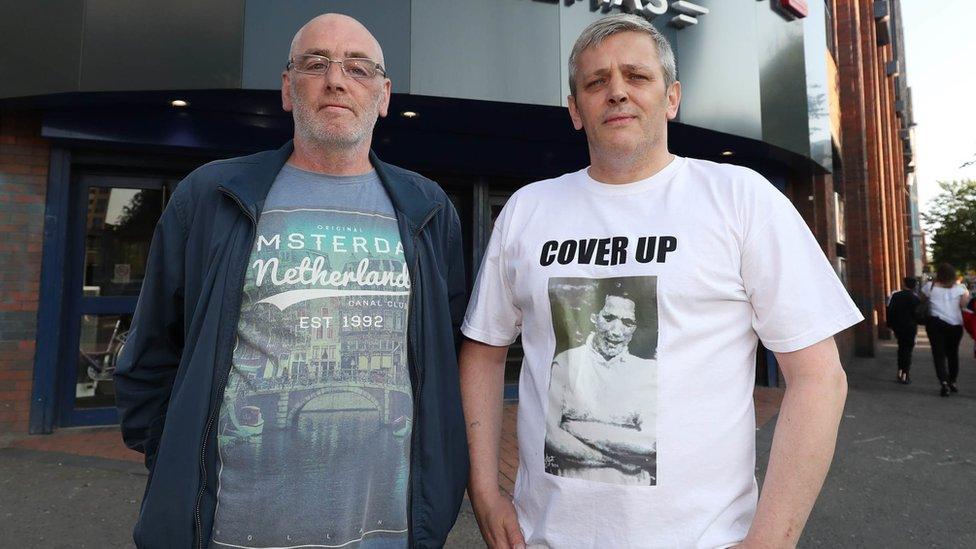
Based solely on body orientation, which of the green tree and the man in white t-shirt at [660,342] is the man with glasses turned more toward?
the man in white t-shirt

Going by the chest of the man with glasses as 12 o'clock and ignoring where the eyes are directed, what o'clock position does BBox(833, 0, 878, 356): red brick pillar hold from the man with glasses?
The red brick pillar is roughly at 8 o'clock from the man with glasses.

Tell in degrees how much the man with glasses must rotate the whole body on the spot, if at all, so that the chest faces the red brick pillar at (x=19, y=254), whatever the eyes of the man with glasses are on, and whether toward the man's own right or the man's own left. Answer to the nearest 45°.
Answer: approximately 135° to the man's own right
